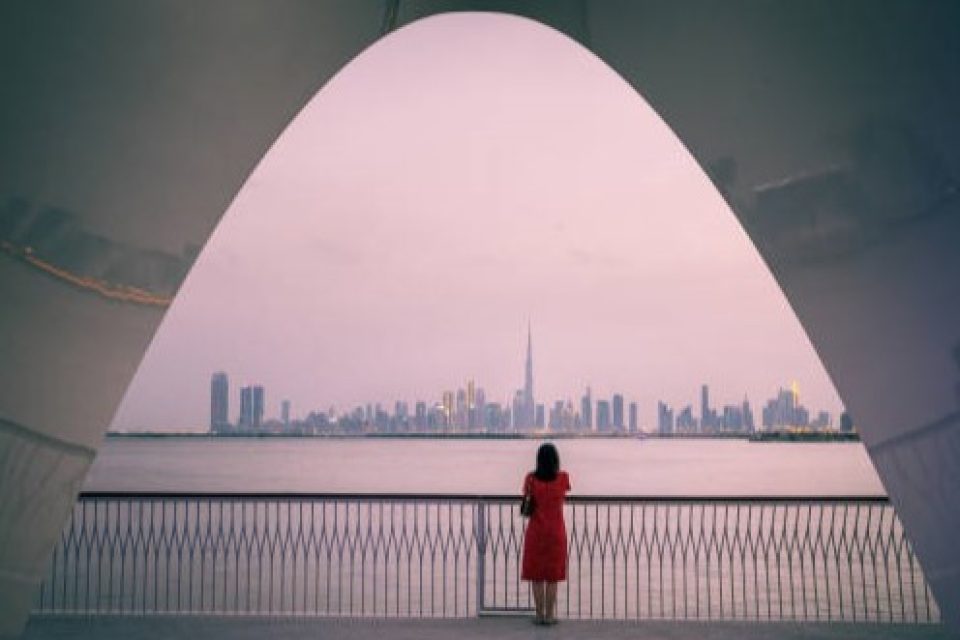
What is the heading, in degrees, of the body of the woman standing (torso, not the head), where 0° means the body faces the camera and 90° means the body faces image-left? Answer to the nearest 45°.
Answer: approximately 180°

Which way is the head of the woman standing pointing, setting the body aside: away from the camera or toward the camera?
away from the camera
